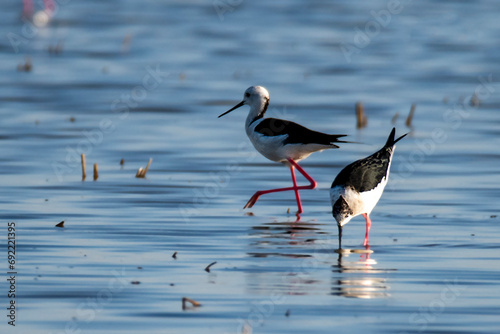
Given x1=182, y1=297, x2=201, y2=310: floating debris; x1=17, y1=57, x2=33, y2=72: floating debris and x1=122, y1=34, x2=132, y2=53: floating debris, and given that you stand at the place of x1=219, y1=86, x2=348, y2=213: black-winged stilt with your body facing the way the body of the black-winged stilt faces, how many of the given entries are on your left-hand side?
1

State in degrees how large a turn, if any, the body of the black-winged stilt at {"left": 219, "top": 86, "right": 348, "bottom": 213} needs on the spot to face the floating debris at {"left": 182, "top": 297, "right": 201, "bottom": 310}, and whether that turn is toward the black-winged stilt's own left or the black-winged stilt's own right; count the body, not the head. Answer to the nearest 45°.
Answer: approximately 90° to the black-winged stilt's own left

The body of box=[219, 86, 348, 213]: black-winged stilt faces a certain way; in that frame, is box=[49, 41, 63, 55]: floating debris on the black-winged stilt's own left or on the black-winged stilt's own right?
on the black-winged stilt's own right

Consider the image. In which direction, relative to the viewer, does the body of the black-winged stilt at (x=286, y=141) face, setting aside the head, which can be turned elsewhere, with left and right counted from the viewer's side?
facing to the left of the viewer

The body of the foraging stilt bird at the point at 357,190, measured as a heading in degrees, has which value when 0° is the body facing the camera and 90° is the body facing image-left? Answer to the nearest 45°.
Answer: approximately 45°

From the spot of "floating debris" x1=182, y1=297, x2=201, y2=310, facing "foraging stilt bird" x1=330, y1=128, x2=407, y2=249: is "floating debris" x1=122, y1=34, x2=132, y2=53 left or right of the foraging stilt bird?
left

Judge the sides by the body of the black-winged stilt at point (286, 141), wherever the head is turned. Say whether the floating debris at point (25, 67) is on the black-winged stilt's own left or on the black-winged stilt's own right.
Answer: on the black-winged stilt's own right

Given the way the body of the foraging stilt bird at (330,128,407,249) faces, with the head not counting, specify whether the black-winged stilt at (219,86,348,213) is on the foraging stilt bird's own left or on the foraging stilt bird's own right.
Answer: on the foraging stilt bird's own right

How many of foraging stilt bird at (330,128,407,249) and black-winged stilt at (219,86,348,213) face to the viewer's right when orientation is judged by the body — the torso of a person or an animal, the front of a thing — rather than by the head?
0

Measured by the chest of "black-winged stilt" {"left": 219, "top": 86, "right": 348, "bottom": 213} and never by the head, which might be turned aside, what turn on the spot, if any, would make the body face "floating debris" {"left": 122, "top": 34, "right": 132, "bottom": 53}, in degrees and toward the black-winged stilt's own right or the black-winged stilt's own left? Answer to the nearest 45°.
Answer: approximately 90° to the black-winged stilt's own right
